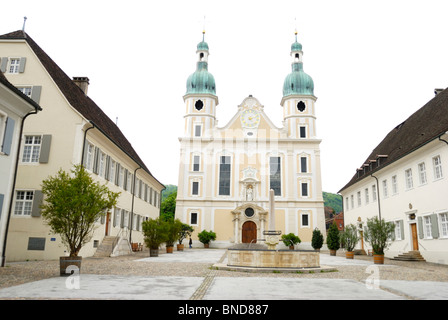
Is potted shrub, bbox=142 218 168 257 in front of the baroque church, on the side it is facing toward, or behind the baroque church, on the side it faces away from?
in front

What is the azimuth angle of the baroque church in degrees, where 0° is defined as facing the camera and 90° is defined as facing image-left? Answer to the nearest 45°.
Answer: approximately 0°

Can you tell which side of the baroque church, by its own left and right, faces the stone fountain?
front

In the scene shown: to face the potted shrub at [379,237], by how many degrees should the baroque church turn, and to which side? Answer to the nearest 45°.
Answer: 0° — it already faces it

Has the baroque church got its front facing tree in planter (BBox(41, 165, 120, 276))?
yes

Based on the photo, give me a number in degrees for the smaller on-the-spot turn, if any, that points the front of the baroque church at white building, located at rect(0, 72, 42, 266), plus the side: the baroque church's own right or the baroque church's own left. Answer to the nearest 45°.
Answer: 0° — it already faces it

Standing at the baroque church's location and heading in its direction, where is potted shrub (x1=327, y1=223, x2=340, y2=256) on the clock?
The potted shrub is roughly at 11 o'clock from the baroque church.

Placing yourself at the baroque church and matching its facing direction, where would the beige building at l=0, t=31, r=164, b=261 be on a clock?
The beige building is roughly at 1 o'clock from the baroque church.

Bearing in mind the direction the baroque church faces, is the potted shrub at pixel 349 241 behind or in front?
in front

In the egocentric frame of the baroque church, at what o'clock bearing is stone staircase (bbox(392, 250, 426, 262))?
The stone staircase is roughly at 11 o'clock from the baroque church.

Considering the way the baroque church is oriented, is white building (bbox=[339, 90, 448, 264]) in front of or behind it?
in front
